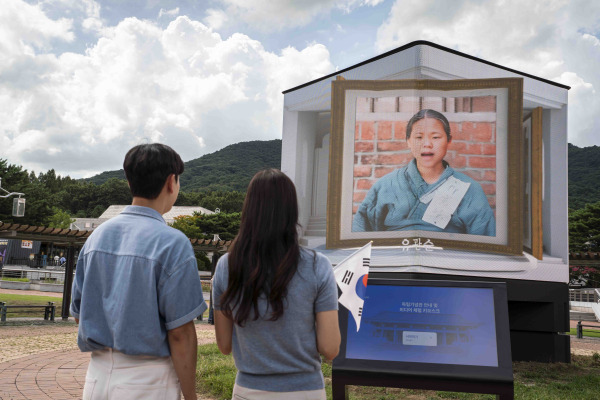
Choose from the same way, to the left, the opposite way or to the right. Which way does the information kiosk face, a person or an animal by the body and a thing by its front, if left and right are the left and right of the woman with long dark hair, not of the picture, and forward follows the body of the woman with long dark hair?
the opposite way

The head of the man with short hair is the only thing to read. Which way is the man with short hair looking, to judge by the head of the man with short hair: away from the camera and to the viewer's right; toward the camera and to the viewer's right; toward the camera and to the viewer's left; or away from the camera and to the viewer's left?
away from the camera and to the viewer's right

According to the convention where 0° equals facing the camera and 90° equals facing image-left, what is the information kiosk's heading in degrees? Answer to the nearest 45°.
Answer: approximately 0°

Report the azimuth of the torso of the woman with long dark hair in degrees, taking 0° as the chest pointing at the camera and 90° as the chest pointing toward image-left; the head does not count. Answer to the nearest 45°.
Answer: approximately 180°

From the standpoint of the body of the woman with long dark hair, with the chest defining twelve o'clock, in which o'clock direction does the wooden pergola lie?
The wooden pergola is roughly at 11 o'clock from the woman with long dark hair.

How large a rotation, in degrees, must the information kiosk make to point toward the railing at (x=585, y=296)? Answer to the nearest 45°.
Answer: approximately 180°

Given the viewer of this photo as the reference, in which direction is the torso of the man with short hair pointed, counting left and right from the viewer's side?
facing away from the viewer and to the right of the viewer

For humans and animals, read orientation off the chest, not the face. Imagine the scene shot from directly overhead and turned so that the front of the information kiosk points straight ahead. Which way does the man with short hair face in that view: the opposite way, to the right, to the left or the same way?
the opposite way

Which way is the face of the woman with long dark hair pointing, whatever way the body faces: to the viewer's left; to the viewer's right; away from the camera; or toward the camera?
away from the camera

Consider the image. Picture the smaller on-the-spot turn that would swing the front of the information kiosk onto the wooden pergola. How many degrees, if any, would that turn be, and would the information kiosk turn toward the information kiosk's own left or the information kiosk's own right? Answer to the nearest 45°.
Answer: approximately 135° to the information kiosk's own right

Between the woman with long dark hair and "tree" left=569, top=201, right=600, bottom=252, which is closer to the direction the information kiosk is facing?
the woman with long dark hair
